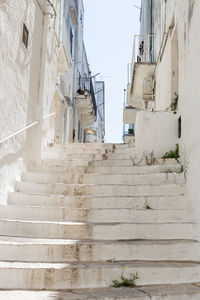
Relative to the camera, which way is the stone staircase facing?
toward the camera
